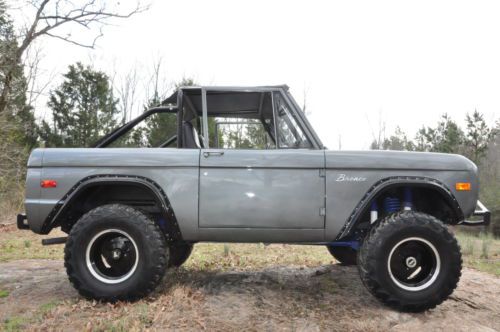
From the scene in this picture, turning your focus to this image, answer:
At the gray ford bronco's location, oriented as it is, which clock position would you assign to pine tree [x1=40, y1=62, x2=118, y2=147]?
The pine tree is roughly at 8 o'clock from the gray ford bronco.

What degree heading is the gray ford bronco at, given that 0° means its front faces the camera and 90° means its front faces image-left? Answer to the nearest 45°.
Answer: approximately 270°

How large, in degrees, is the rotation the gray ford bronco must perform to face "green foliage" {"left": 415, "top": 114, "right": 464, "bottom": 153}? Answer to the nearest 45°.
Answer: approximately 45° to its left

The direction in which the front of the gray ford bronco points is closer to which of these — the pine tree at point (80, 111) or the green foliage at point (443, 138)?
the green foliage

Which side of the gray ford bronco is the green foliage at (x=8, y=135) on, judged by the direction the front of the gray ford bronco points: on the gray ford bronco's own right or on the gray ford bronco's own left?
on the gray ford bronco's own left

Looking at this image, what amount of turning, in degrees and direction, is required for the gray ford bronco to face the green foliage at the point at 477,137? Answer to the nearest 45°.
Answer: approximately 45° to its left

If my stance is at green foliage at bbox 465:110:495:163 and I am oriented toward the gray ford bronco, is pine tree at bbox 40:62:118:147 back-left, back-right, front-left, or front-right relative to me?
front-right
